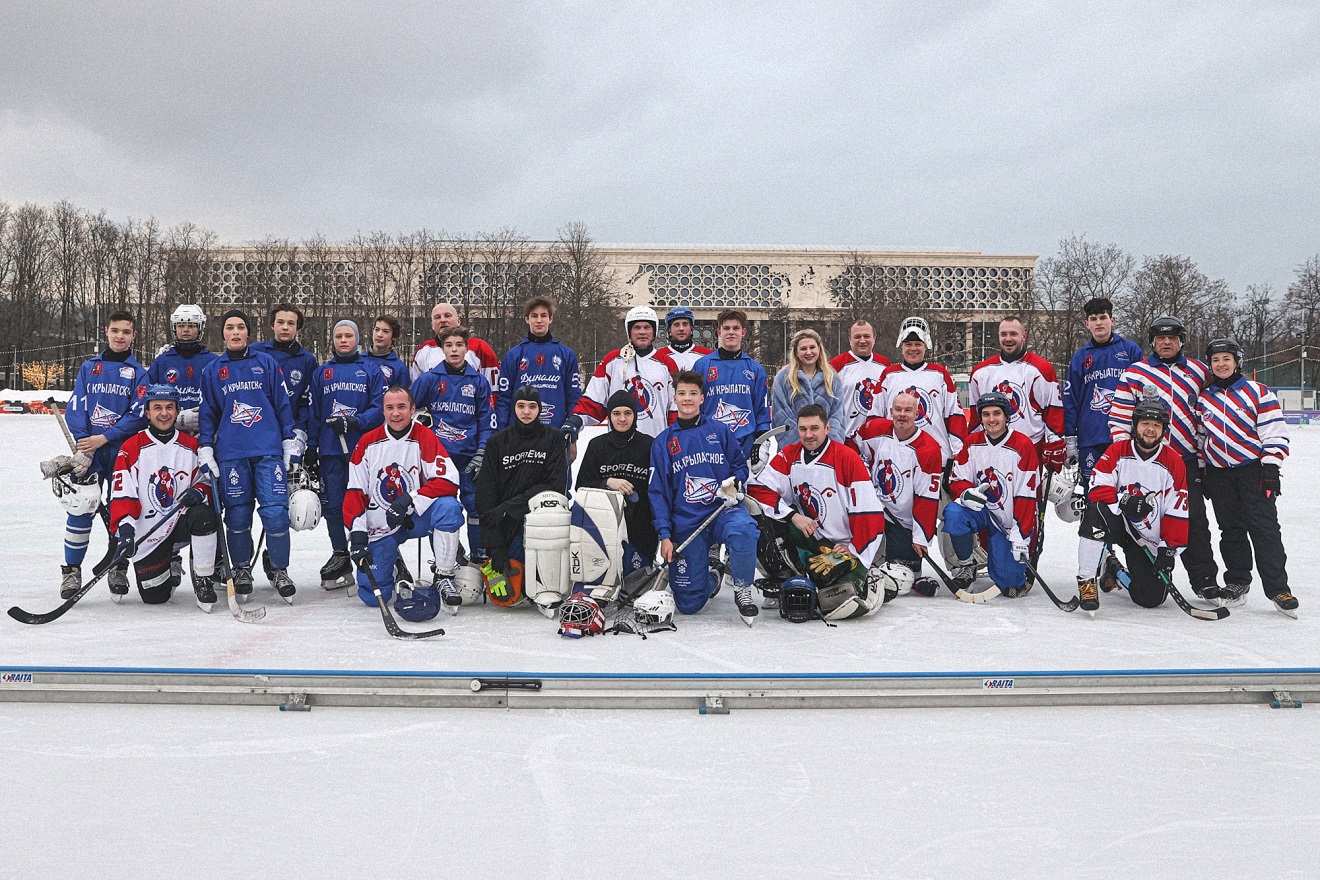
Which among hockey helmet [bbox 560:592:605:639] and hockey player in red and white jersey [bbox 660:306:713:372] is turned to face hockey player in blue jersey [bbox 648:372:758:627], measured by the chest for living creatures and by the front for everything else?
the hockey player in red and white jersey

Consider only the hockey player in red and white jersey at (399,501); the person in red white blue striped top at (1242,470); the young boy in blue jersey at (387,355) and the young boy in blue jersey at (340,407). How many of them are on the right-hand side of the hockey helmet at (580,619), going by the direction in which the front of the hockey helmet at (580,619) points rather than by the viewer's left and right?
3

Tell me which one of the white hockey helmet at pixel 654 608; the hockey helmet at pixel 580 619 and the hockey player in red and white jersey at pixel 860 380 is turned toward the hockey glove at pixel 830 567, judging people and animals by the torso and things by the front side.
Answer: the hockey player in red and white jersey

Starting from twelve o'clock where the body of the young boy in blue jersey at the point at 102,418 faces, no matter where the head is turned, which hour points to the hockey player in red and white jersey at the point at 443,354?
The hockey player in red and white jersey is roughly at 9 o'clock from the young boy in blue jersey.

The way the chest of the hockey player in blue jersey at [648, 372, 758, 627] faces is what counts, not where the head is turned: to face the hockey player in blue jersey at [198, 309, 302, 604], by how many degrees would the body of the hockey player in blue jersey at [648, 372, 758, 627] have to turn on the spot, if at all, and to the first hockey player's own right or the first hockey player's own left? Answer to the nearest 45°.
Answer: approximately 90° to the first hockey player's own right
